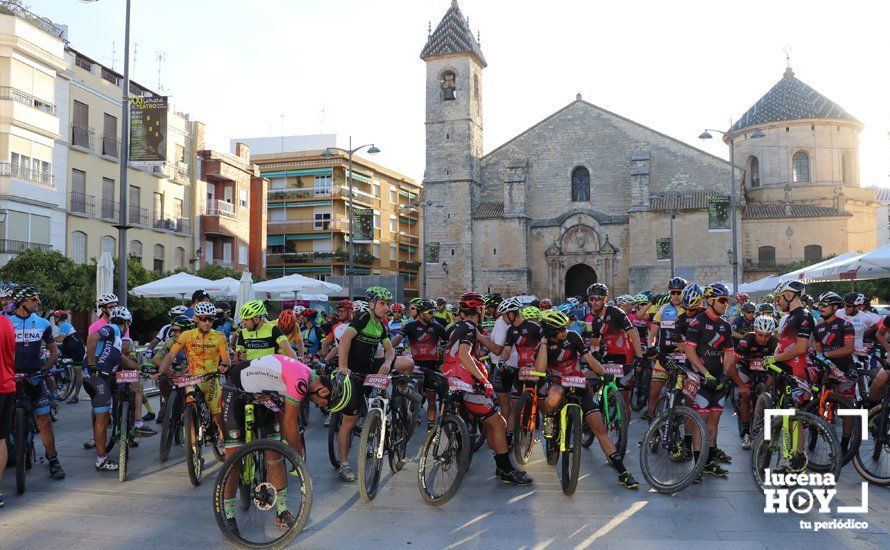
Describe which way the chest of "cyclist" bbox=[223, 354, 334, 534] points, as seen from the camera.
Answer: to the viewer's right

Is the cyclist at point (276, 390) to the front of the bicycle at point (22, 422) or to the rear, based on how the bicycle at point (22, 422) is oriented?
to the front

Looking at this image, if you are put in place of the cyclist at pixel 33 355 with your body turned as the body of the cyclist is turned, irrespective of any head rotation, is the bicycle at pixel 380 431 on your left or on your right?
on your left

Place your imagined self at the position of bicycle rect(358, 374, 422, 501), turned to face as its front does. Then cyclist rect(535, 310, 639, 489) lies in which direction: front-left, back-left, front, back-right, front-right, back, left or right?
left

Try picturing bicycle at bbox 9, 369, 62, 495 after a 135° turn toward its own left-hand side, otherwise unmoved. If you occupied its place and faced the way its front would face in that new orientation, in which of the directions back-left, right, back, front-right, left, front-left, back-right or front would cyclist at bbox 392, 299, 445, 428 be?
front-right

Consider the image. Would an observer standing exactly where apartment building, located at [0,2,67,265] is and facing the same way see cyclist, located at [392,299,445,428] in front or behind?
in front

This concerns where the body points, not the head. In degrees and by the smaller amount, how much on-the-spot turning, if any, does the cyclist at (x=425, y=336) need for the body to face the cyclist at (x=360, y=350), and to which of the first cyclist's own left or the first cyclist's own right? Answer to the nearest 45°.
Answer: approximately 45° to the first cyclist's own right

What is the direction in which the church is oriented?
toward the camera

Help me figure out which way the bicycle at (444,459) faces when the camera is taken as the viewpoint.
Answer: facing the viewer and to the left of the viewer

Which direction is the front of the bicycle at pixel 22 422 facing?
toward the camera

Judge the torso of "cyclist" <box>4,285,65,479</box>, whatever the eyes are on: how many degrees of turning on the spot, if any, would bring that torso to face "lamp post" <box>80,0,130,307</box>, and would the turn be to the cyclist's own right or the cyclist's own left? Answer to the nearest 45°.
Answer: approximately 180°

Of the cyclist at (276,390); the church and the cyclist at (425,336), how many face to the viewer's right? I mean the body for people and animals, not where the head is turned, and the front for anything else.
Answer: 1
